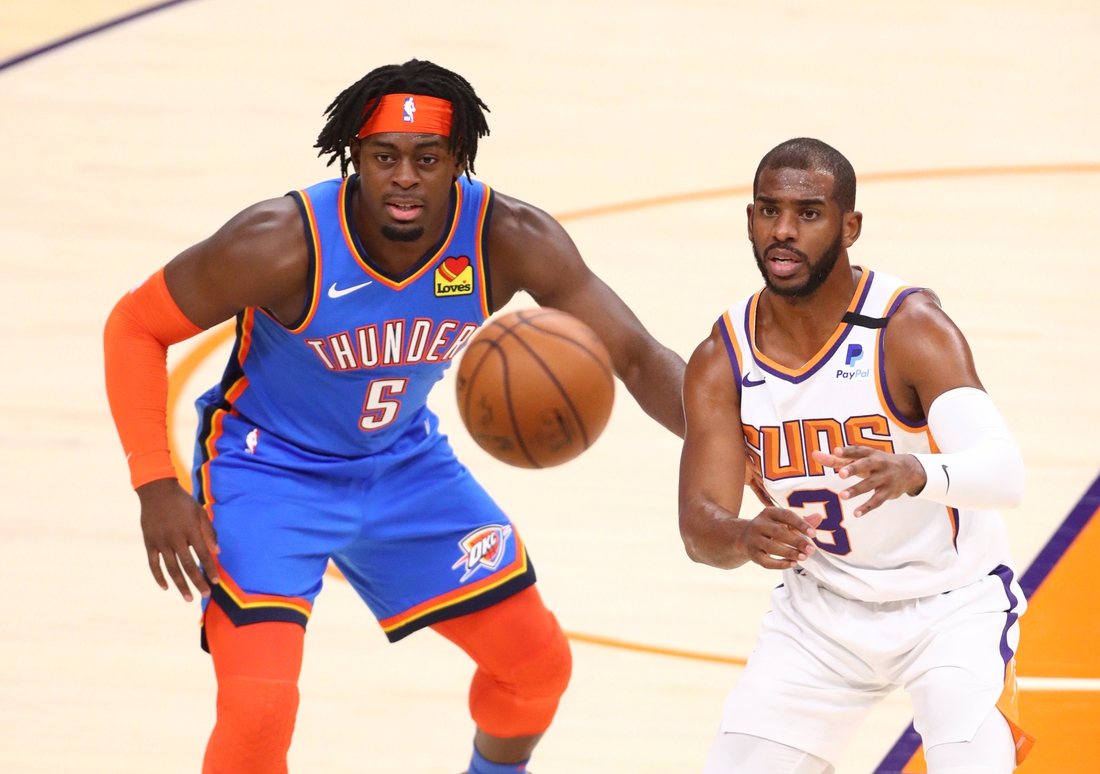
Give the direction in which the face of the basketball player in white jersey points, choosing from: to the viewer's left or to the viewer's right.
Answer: to the viewer's left

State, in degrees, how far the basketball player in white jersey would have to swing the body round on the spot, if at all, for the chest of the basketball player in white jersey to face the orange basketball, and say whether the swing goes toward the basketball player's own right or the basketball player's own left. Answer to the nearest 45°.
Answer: approximately 45° to the basketball player's own right

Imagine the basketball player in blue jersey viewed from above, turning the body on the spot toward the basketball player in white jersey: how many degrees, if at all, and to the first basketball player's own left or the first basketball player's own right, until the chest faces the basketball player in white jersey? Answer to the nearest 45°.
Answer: approximately 45° to the first basketball player's own left

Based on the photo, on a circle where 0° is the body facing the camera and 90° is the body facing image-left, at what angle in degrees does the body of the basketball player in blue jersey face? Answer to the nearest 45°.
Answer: approximately 0°
